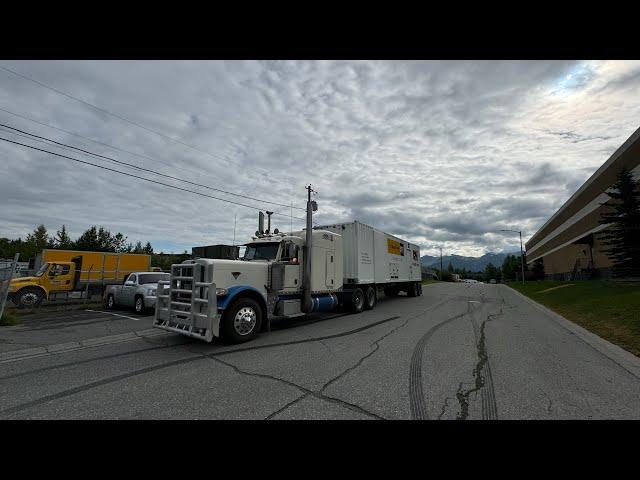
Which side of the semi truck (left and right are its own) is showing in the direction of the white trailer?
back

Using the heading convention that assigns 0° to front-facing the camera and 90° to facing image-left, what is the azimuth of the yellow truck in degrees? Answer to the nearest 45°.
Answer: approximately 45°

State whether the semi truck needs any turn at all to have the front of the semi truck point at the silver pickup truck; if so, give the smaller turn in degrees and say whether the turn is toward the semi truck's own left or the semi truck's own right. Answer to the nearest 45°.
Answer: approximately 90° to the semi truck's own right

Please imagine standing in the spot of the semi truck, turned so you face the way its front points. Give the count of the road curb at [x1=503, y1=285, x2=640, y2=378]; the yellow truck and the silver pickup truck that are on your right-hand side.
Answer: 2

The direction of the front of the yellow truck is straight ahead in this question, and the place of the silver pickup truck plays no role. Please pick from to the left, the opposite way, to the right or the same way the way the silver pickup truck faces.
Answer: to the left

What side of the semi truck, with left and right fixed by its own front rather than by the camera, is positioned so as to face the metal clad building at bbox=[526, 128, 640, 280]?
back

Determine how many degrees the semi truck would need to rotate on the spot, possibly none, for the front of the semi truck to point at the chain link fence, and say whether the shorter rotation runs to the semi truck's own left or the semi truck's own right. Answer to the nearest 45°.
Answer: approximately 45° to the semi truck's own right

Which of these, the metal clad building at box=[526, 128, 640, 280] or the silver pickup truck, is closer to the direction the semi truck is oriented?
the silver pickup truck
